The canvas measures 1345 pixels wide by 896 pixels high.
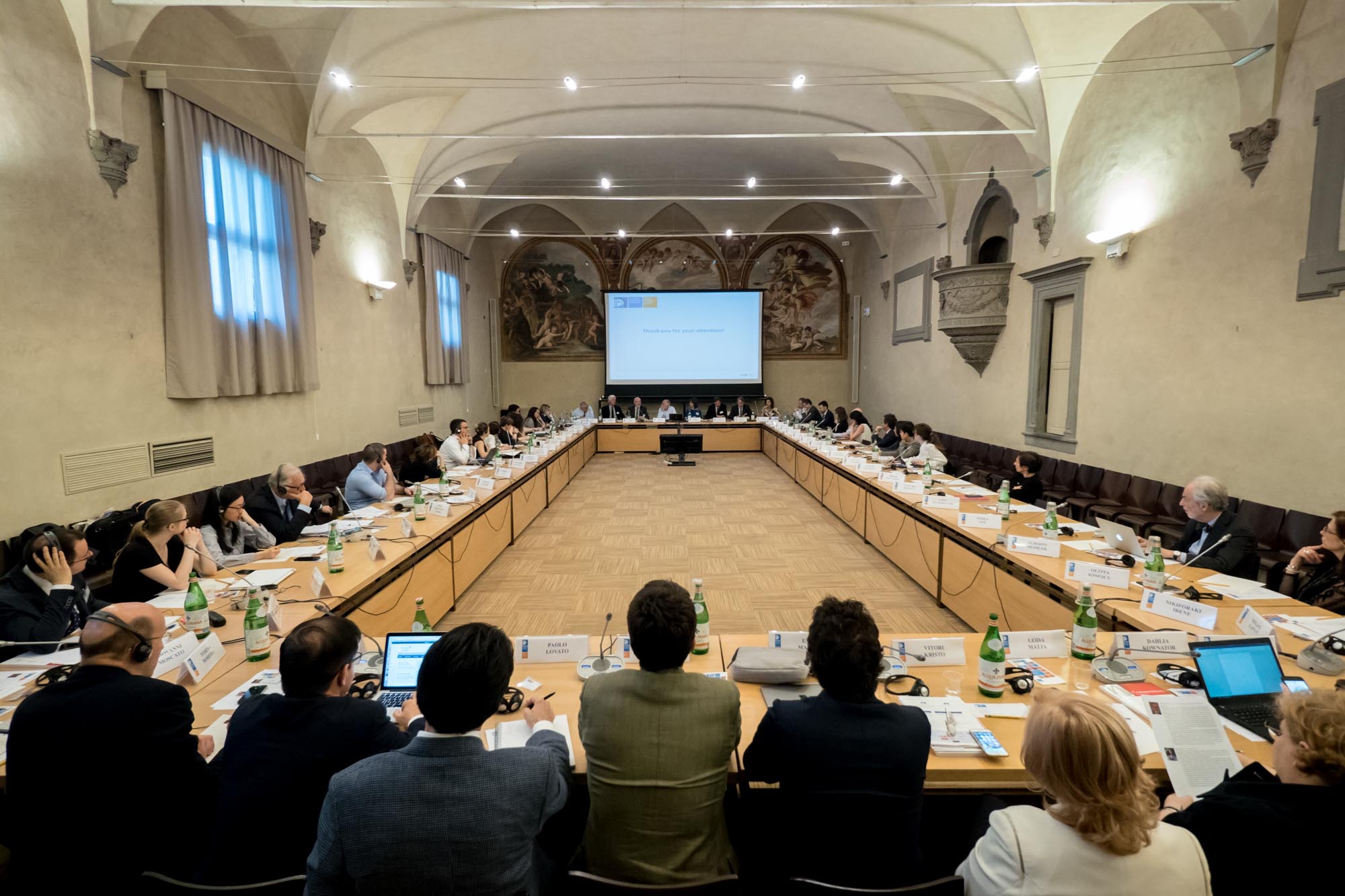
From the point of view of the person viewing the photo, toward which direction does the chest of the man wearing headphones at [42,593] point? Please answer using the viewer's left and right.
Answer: facing to the right of the viewer

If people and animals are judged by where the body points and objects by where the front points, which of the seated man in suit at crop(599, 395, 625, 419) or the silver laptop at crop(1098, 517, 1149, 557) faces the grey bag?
the seated man in suit

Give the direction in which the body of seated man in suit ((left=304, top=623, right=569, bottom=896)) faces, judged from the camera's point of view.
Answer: away from the camera

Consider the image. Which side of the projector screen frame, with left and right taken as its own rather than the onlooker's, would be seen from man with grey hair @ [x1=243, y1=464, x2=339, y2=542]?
front

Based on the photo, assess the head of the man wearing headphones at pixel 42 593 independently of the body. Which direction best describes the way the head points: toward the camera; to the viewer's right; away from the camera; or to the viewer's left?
to the viewer's right

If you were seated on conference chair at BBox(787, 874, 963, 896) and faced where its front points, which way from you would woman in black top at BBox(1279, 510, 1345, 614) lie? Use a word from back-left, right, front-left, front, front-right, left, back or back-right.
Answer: front-right

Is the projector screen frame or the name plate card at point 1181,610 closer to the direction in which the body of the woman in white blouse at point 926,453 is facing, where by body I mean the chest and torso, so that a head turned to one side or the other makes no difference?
the projector screen frame

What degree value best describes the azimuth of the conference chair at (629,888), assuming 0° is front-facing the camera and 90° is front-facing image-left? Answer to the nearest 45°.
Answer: approximately 180°

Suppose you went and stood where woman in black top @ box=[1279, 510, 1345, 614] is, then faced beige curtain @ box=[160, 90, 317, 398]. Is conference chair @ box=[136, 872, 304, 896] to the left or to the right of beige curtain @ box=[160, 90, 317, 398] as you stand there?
left

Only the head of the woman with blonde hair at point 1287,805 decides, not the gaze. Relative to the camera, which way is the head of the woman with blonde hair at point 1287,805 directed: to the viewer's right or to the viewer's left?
to the viewer's left

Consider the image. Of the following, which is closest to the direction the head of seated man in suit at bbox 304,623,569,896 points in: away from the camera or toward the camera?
away from the camera

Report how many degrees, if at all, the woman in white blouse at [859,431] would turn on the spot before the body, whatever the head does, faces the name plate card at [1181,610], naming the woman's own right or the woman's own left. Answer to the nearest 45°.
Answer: approximately 90° to the woman's own left

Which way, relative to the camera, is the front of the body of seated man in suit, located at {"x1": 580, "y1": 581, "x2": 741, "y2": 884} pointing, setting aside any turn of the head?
away from the camera

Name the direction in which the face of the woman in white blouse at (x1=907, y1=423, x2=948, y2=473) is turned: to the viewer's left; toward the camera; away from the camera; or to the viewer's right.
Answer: to the viewer's left

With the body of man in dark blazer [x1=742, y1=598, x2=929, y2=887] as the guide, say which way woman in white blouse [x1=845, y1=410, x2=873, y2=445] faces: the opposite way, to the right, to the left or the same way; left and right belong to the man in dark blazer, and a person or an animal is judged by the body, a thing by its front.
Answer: to the left
